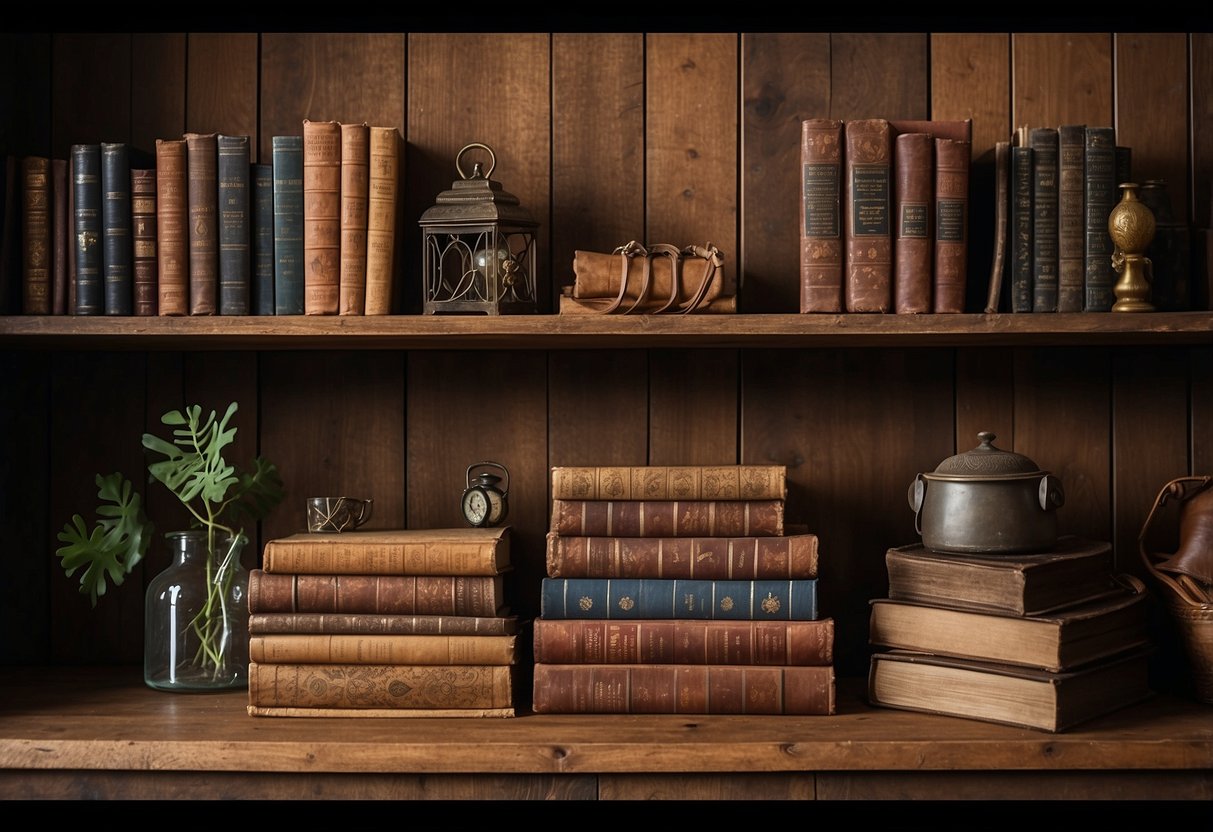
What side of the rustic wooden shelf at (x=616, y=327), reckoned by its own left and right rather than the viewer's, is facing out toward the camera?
front
